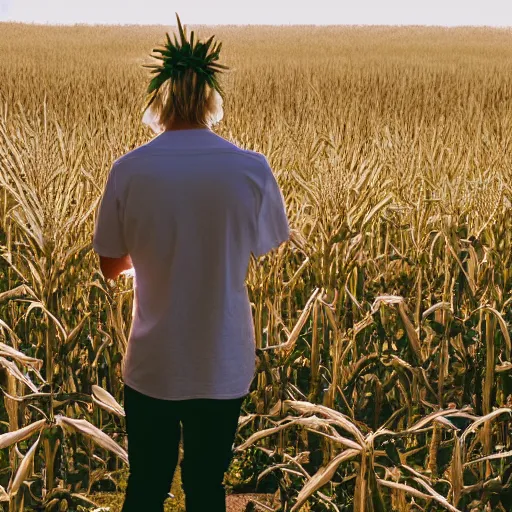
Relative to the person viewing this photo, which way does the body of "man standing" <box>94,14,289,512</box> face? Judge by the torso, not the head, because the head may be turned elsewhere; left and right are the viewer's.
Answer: facing away from the viewer

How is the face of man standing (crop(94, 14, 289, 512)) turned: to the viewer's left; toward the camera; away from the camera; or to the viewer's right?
away from the camera
